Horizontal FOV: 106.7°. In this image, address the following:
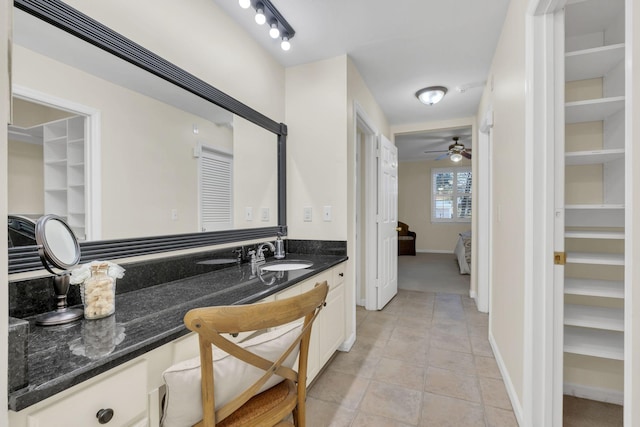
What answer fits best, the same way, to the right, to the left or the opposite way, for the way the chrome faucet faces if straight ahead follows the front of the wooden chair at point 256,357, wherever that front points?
the opposite way

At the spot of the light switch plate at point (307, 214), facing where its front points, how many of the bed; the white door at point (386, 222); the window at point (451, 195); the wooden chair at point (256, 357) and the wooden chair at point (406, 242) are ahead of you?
1

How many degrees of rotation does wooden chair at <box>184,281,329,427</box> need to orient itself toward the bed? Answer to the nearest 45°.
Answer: approximately 90° to its right

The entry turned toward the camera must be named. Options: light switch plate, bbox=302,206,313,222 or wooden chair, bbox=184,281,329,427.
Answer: the light switch plate

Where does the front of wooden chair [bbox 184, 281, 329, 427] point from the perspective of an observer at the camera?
facing away from the viewer and to the left of the viewer

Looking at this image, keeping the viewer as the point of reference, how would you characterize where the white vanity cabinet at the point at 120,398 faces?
facing the viewer and to the right of the viewer

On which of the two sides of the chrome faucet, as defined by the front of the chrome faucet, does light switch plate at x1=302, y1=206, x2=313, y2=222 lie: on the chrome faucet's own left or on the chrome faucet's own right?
on the chrome faucet's own left

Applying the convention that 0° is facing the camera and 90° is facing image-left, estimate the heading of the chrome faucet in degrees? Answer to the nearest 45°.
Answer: approximately 315°

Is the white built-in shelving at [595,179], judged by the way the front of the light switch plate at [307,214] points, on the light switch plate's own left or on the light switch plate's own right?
on the light switch plate's own left

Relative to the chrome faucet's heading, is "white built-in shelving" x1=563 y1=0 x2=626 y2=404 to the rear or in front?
in front

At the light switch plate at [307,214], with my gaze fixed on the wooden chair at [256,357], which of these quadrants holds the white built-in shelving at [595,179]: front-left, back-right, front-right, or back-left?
front-left

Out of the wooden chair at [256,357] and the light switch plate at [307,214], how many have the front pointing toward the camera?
1

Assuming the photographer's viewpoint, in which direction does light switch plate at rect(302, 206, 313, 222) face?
facing the viewer

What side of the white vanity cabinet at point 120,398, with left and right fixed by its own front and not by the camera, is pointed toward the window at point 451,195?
left

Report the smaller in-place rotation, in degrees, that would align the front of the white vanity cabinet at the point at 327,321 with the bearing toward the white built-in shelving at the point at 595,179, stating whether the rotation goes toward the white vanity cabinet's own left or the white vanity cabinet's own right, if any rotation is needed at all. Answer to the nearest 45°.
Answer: approximately 45° to the white vanity cabinet's own left

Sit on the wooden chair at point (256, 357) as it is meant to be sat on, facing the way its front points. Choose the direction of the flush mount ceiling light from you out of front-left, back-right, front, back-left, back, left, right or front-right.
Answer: right

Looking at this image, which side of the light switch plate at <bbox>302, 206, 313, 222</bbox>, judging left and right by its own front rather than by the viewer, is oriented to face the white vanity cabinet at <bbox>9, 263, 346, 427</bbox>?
front

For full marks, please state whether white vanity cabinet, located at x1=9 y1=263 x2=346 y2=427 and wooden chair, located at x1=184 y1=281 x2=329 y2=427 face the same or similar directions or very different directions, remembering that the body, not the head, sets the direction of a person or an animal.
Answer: very different directions
